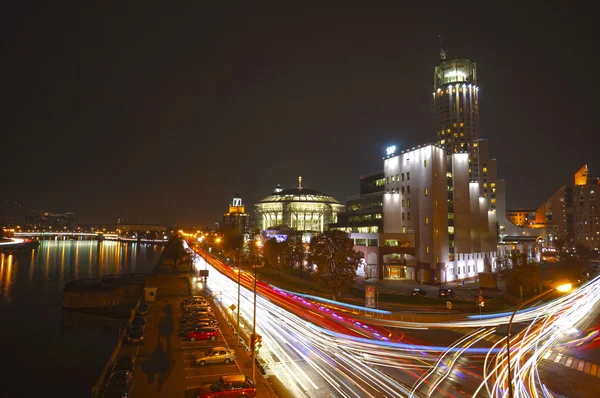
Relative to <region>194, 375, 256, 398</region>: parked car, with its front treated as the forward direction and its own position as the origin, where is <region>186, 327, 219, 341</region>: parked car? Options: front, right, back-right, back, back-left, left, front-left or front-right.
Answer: right

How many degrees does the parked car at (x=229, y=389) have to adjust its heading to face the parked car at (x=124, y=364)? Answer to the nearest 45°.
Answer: approximately 45° to its right

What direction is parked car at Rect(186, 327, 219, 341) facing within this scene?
to the viewer's left

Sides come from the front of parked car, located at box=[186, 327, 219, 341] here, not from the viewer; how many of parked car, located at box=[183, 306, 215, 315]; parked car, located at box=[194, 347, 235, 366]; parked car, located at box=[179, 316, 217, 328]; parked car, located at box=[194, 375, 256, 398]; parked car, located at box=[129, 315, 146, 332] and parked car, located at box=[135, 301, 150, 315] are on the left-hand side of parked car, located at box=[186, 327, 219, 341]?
2

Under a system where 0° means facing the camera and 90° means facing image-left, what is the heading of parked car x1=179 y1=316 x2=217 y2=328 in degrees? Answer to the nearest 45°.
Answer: approximately 90°

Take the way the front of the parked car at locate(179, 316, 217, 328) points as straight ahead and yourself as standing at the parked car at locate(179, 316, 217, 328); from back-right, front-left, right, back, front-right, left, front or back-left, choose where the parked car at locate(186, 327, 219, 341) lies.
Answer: left

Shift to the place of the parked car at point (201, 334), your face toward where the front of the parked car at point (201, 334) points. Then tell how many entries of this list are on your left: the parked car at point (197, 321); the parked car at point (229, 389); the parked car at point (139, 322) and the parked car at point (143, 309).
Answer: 1

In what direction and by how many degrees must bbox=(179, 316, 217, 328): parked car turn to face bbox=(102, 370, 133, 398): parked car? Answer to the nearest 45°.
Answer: approximately 90° to its left
